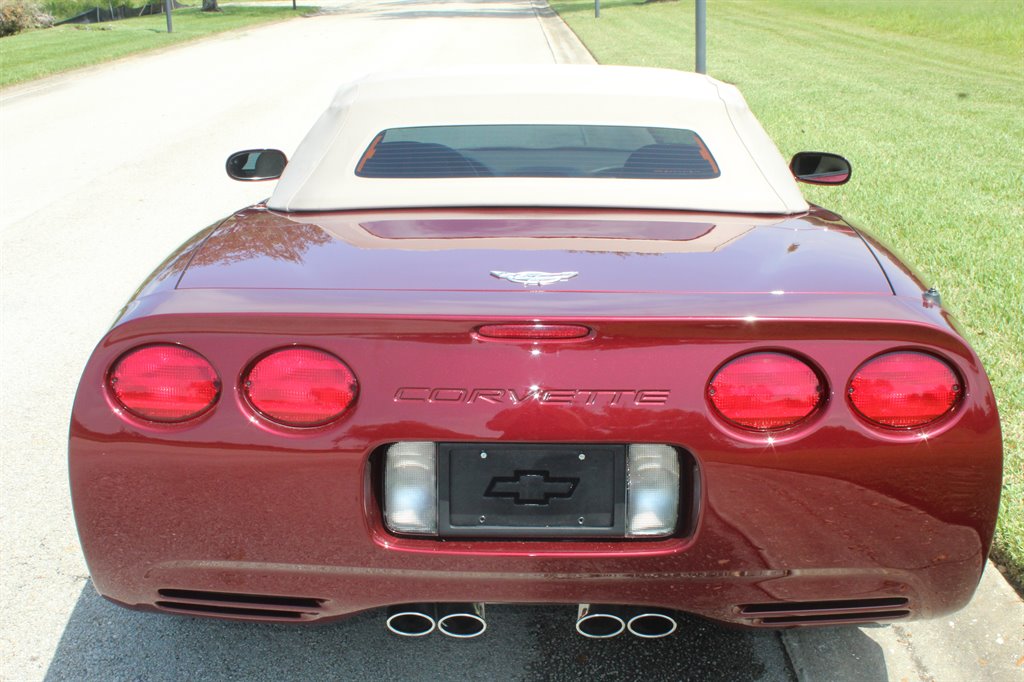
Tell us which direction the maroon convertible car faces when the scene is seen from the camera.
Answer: facing away from the viewer
